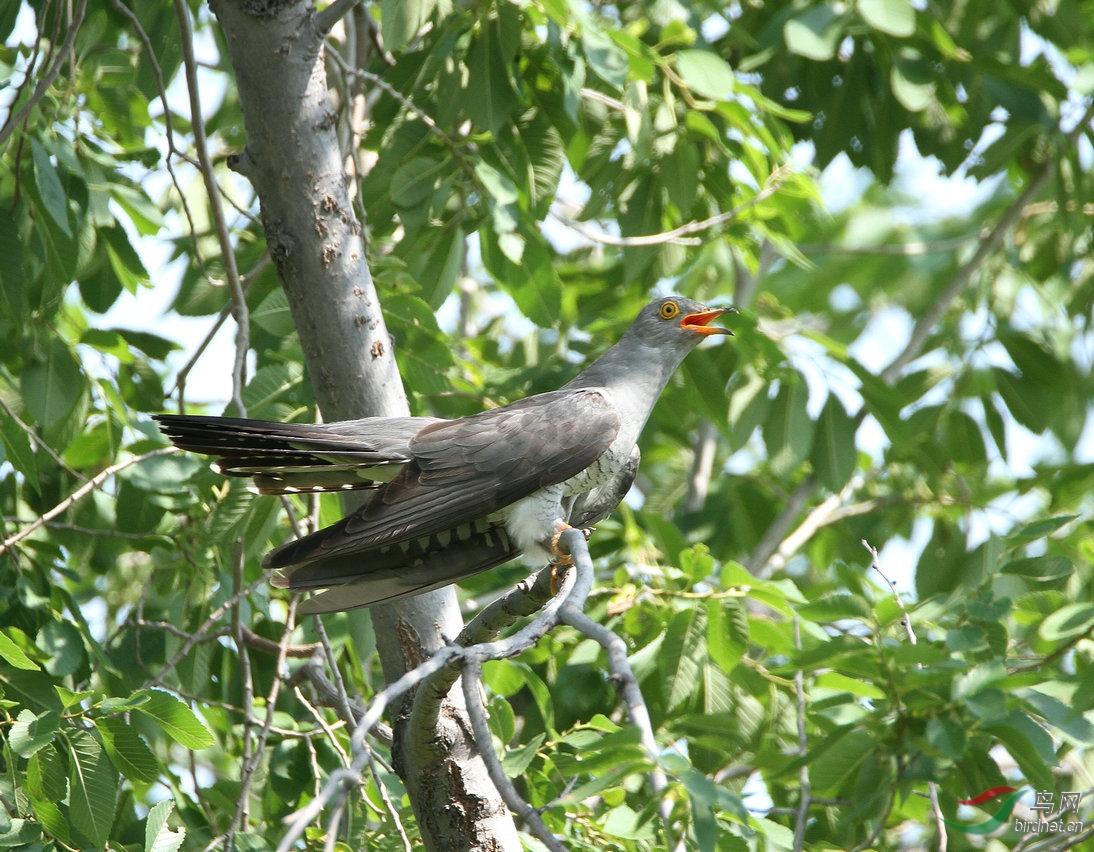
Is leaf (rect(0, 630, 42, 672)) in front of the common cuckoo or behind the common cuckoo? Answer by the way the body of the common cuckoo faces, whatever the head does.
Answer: behind

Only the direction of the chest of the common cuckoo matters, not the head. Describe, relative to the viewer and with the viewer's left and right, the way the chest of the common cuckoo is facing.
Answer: facing to the right of the viewer
